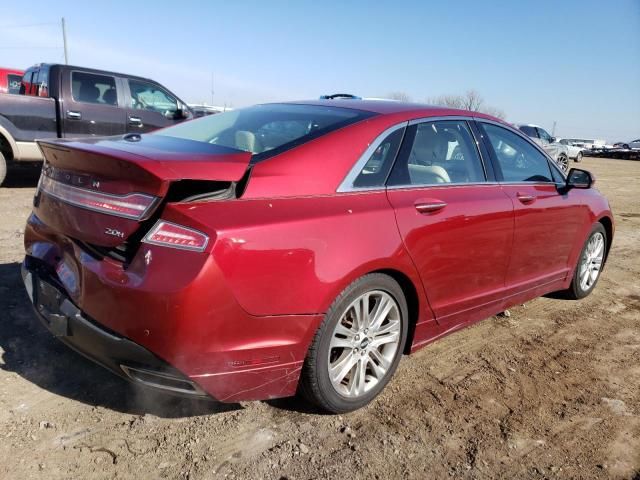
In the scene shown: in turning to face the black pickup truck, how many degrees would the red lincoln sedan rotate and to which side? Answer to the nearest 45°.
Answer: approximately 90° to its left

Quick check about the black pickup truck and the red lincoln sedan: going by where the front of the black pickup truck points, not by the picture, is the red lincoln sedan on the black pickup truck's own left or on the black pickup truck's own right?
on the black pickup truck's own right

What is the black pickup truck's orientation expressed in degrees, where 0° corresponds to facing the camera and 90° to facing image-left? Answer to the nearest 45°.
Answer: approximately 225°

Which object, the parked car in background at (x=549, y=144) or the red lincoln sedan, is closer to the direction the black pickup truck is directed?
the parked car in background

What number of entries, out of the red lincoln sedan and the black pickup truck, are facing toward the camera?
0

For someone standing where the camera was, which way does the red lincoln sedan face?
facing away from the viewer and to the right of the viewer

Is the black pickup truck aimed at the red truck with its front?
no

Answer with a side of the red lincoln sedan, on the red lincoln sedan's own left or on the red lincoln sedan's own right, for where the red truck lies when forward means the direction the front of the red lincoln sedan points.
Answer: on the red lincoln sedan's own left
